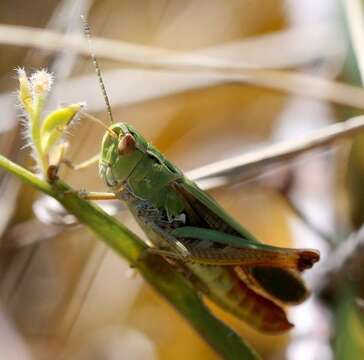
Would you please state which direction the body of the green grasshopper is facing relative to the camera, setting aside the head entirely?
to the viewer's left
